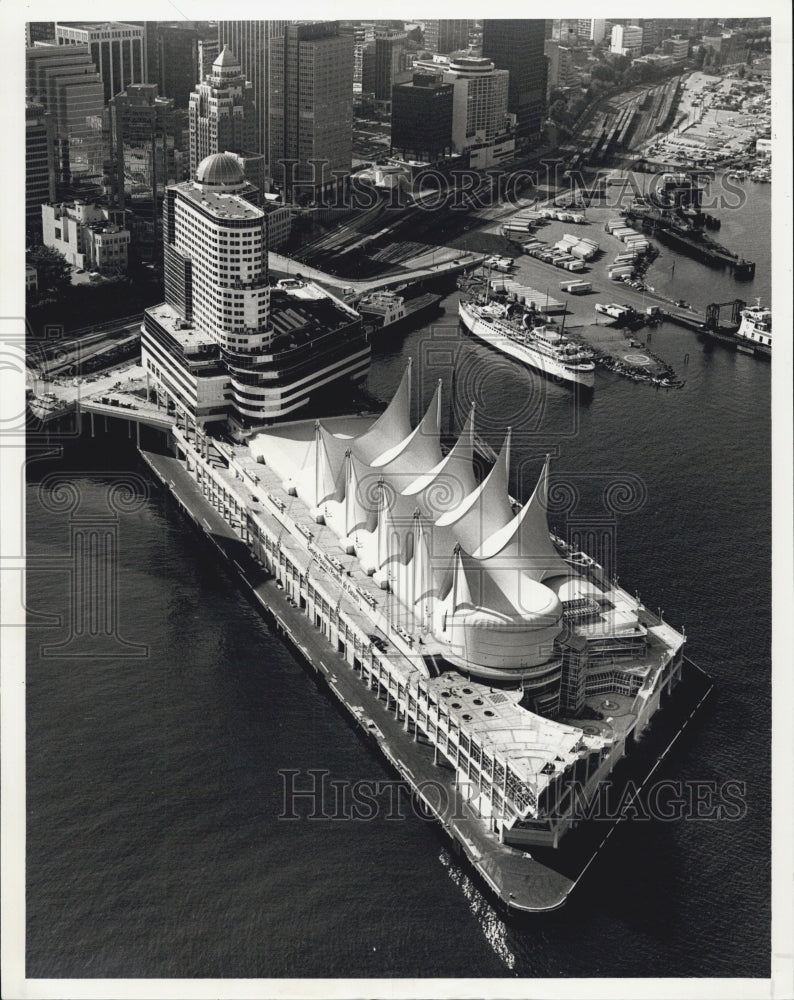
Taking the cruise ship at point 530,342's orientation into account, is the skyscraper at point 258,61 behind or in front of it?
in front

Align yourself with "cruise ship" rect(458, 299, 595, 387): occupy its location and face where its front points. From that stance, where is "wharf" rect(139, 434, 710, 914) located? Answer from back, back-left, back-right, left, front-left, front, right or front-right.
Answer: back-left

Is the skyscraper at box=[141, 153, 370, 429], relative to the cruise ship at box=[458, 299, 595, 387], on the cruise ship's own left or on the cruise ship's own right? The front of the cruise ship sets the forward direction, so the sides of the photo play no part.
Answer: on the cruise ship's own left

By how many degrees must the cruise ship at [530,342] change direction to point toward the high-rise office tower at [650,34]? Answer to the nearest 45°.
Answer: approximately 45° to its right

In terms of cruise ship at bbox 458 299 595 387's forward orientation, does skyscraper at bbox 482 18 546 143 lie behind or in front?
in front

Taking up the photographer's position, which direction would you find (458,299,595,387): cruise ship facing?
facing away from the viewer and to the left of the viewer

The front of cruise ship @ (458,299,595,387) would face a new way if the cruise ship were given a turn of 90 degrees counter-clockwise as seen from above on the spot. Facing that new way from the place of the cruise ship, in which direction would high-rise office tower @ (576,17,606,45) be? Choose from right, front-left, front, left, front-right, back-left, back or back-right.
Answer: back-right

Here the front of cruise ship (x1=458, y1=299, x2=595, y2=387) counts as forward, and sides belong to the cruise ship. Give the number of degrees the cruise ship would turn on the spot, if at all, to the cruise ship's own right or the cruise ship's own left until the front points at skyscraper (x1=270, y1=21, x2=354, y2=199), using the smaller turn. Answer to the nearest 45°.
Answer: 0° — it already faces it

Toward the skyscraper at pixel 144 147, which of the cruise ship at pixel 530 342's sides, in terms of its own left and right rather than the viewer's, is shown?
front

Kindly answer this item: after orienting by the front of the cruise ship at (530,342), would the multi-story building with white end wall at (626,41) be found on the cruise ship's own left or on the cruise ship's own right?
on the cruise ship's own right

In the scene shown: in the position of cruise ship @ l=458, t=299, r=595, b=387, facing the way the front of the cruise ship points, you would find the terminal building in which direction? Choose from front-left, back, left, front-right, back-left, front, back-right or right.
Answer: back-left

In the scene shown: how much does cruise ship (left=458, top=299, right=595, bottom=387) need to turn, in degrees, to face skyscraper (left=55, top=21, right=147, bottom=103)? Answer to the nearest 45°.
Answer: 0° — it already faces it
